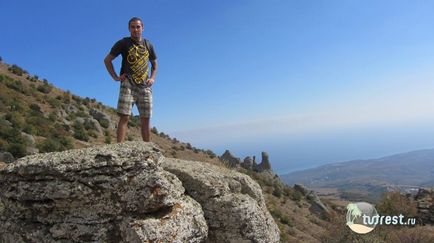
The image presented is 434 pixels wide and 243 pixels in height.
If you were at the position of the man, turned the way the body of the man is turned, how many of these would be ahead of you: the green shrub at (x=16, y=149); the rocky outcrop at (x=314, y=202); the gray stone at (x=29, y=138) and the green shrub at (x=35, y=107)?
0

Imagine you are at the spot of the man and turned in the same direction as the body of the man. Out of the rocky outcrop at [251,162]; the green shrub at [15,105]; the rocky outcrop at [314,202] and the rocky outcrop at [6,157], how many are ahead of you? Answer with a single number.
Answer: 0

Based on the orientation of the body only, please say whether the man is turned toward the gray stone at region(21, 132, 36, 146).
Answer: no

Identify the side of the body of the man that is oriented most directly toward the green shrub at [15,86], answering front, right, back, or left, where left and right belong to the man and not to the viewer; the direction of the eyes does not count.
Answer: back

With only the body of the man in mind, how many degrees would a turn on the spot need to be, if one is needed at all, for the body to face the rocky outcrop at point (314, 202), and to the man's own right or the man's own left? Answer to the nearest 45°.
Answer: approximately 135° to the man's own left

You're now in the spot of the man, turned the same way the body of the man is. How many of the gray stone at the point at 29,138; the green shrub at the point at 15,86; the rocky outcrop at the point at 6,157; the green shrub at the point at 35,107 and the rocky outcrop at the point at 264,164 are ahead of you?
0

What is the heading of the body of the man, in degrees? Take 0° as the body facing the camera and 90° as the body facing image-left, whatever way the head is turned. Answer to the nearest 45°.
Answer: approximately 0°

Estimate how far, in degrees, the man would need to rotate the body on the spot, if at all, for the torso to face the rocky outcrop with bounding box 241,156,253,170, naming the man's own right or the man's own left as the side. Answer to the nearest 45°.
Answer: approximately 180°

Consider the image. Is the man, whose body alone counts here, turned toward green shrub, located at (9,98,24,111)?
no

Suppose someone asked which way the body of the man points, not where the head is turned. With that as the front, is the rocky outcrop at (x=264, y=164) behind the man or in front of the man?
behind

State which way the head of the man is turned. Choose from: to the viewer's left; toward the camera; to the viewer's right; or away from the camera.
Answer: toward the camera

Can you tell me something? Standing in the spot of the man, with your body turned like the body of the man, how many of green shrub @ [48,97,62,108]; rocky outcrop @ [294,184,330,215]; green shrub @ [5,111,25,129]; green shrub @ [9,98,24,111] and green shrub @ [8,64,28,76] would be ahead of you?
0

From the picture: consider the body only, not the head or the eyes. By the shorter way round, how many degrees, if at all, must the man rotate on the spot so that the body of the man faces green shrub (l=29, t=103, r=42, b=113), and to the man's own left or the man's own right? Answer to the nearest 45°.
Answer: approximately 180°

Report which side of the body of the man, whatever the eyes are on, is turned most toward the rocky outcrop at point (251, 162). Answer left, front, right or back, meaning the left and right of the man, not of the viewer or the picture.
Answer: back

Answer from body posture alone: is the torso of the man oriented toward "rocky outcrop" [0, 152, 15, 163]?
no

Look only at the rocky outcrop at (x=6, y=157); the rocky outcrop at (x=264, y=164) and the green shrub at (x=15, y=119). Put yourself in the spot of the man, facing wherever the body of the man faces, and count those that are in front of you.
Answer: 0
